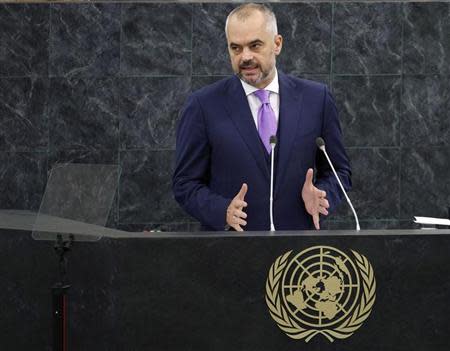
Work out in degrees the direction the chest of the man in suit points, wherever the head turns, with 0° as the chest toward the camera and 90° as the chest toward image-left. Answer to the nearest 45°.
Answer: approximately 0°

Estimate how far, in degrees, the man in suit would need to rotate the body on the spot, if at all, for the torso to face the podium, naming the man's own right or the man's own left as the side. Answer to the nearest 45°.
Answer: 0° — they already face it

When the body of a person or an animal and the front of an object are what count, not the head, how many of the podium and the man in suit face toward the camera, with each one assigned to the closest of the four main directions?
2

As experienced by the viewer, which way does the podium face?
facing the viewer
